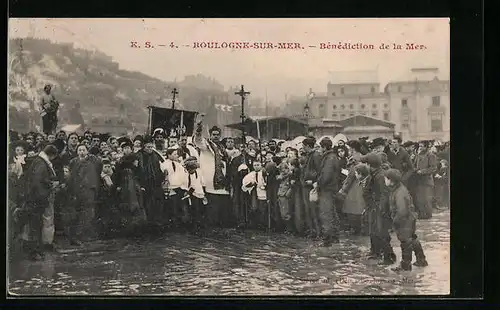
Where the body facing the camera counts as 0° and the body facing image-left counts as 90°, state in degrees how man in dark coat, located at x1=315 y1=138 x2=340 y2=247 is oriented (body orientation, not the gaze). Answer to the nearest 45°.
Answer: approximately 90°

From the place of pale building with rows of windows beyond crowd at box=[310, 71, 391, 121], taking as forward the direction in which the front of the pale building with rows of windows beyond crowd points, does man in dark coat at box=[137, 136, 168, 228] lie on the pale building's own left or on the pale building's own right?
on the pale building's own right

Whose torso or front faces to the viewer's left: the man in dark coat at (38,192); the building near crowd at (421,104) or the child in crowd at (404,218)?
the child in crowd

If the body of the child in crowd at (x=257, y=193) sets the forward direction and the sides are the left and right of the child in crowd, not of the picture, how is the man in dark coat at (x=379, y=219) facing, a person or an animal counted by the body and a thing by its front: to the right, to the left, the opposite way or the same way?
to the right
